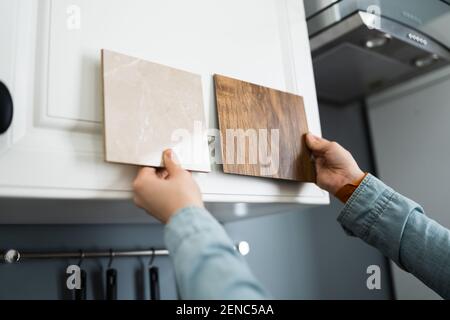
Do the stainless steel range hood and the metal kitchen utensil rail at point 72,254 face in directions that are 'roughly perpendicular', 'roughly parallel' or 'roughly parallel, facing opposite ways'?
roughly parallel

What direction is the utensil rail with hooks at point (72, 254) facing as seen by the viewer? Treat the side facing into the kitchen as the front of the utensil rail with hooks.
toward the camera

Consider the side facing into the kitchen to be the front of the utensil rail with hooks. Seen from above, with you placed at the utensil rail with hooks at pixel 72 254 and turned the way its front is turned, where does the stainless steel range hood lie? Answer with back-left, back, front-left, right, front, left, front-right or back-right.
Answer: left

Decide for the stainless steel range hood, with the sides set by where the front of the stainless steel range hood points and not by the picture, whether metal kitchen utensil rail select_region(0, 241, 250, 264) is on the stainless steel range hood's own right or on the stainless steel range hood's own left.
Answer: on the stainless steel range hood's own right

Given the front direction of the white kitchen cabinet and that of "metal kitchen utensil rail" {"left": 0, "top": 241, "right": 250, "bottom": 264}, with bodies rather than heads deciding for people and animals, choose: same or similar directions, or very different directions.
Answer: same or similar directions

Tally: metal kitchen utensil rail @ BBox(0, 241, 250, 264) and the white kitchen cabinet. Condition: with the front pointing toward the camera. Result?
2

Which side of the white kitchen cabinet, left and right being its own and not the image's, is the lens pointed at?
front
